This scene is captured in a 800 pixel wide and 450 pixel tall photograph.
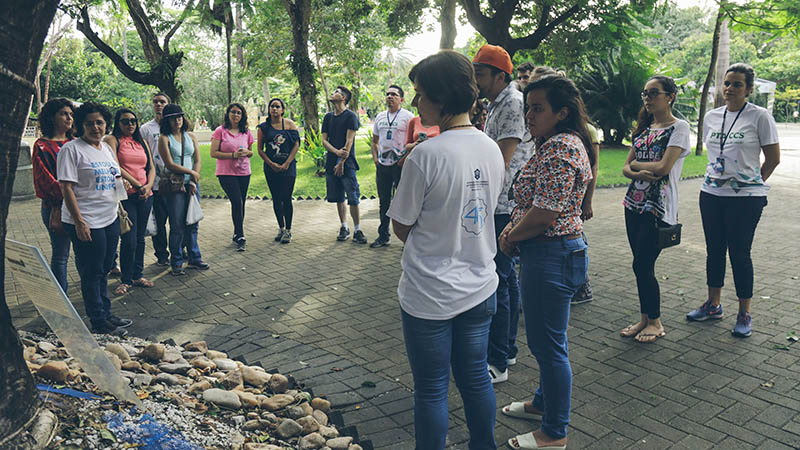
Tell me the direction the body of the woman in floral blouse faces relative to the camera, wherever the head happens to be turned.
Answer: to the viewer's left

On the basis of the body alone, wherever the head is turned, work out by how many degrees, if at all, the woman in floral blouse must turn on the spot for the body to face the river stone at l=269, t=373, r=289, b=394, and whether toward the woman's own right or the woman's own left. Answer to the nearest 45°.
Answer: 0° — they already face it

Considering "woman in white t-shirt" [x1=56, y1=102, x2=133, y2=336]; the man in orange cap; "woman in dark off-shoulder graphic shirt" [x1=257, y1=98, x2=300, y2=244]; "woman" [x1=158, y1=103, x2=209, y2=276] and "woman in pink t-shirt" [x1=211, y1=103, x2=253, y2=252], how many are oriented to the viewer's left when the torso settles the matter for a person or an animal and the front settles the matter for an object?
1

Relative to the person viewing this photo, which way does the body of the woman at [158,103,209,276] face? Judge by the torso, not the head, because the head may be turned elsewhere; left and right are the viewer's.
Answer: facing the viewer and to the right of the viewer

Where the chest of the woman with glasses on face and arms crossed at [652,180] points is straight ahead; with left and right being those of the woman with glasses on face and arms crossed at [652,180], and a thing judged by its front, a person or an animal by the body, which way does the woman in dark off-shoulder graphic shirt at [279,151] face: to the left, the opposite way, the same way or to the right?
to the left

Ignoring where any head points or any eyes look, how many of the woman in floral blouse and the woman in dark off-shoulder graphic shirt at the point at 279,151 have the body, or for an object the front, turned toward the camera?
1

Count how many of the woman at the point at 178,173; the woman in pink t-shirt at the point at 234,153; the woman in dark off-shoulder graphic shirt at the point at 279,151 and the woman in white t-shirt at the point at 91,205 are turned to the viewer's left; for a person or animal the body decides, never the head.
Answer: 0

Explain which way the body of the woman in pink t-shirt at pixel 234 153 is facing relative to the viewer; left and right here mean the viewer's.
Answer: facing the viewer

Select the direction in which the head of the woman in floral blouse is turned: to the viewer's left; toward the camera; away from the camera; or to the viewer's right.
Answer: to the viewer's left

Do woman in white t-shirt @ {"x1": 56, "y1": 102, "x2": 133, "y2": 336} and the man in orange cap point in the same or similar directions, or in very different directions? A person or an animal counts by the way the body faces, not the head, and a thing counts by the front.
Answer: very different directions

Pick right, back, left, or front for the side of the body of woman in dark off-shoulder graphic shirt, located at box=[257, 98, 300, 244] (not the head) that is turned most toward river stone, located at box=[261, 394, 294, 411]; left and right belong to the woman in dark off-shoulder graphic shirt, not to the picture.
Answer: front

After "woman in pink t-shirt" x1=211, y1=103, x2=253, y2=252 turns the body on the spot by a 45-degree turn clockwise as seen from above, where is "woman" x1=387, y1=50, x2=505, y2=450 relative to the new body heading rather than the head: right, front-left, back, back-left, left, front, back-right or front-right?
front-left

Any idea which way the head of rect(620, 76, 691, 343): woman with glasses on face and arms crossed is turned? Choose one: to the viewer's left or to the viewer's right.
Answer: to the viewer's left

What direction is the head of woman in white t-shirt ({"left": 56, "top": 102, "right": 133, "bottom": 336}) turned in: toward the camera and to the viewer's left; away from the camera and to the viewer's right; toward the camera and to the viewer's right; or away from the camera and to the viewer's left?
toward the camera and to the viewer's right

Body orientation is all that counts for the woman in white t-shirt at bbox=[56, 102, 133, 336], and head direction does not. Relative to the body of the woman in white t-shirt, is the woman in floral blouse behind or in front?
in front

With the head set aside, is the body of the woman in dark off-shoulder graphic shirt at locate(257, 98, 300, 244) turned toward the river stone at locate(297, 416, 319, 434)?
yes

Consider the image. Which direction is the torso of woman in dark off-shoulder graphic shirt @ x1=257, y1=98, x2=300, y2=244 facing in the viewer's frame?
toward the camera
